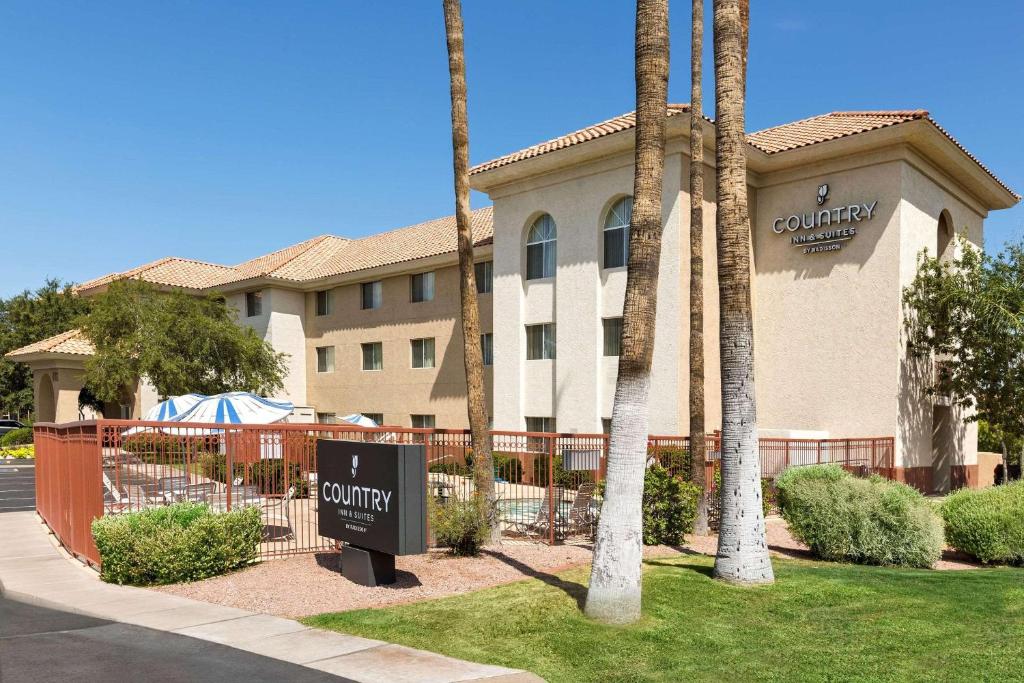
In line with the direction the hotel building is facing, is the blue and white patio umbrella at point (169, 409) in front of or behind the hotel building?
in front

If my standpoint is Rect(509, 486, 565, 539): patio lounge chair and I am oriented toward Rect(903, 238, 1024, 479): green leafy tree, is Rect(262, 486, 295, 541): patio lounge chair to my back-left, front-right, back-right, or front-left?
back-left

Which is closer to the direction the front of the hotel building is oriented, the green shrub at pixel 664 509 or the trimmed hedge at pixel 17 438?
the green shrub

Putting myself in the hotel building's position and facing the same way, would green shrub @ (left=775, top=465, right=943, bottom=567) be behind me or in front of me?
in front
